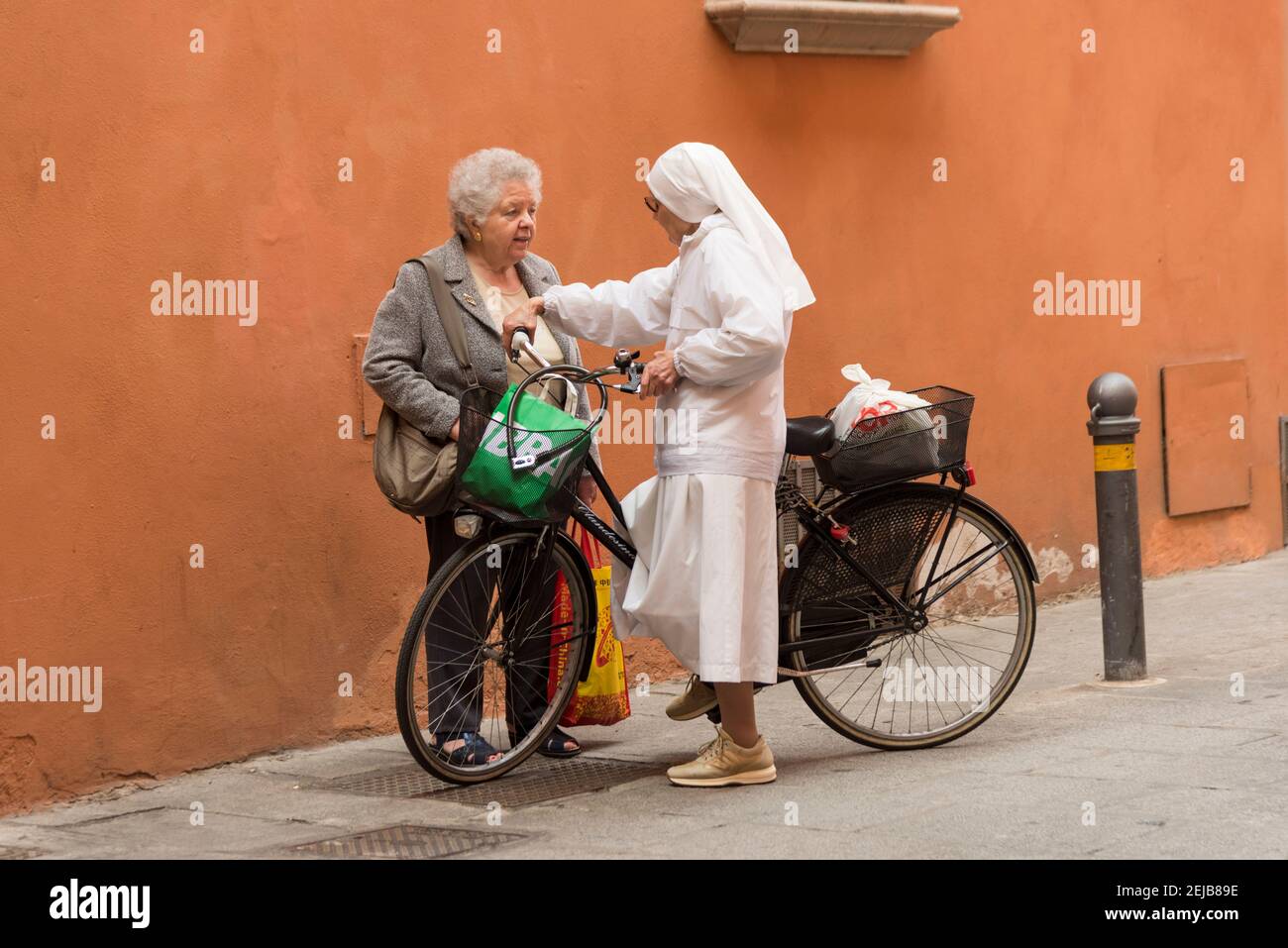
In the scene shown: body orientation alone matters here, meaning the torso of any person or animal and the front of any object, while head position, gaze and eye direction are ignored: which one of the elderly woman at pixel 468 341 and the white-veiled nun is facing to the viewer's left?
the white-veiled nun

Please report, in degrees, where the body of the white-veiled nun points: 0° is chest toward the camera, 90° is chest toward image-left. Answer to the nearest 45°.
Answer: approximately 90°

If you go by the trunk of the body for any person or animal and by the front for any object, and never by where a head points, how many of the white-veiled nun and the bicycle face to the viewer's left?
2

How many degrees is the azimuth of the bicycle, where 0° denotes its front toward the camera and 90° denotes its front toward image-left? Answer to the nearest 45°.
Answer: approximately 90°

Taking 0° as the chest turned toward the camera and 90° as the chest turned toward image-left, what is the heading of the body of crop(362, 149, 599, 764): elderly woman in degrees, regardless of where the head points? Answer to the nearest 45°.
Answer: approximately 315°

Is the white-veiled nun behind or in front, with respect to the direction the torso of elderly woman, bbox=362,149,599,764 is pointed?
in front

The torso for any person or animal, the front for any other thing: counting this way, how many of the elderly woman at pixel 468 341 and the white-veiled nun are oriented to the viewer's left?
1

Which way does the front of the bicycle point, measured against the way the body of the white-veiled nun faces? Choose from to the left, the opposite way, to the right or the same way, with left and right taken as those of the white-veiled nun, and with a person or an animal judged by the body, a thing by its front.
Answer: the same way

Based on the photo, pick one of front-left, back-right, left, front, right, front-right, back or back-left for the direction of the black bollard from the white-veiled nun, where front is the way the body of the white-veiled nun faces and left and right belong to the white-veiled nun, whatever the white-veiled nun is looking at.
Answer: back-right

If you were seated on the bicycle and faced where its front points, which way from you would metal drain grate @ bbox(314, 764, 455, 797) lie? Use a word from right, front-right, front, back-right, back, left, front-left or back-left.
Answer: front
